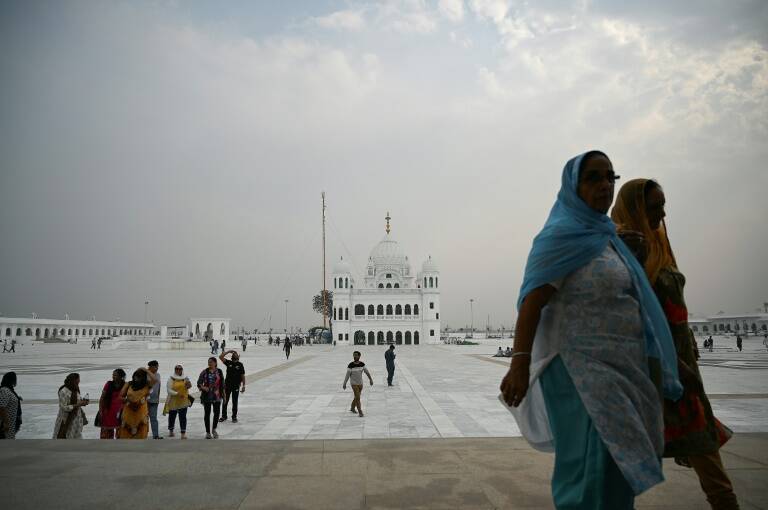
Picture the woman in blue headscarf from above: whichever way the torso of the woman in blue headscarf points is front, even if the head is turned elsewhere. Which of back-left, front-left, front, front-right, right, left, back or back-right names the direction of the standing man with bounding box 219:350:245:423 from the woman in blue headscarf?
back

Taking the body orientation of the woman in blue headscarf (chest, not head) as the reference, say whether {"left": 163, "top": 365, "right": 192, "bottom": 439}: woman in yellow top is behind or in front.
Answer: behind

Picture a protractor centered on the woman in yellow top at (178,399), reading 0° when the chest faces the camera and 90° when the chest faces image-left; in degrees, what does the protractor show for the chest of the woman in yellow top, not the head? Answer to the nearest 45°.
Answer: approximately 0°

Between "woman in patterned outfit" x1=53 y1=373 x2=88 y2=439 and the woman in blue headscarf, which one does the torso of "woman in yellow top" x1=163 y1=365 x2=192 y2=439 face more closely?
the woman in blue headscarf

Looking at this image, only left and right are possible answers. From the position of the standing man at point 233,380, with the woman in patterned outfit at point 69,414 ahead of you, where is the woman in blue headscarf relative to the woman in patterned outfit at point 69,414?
left

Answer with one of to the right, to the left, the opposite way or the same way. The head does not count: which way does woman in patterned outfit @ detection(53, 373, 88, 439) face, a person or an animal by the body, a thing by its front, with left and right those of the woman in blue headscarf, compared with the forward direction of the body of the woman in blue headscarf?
to the left
